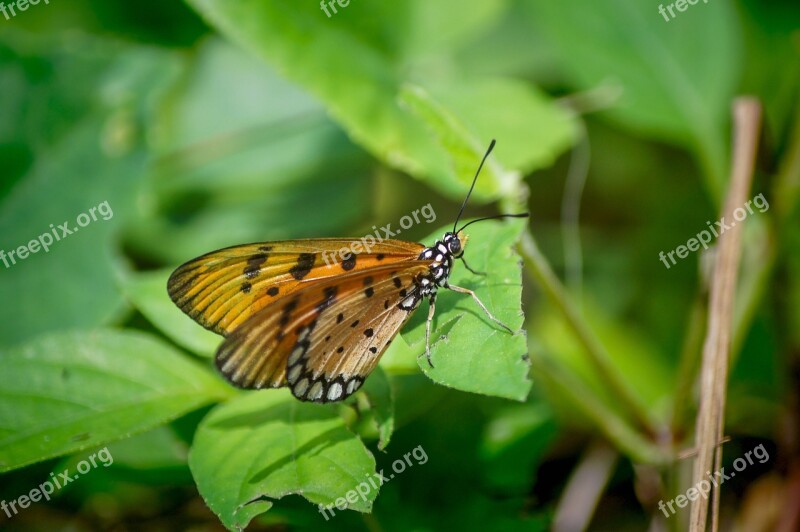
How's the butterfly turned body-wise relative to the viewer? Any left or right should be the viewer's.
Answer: facing to the right of the viewer

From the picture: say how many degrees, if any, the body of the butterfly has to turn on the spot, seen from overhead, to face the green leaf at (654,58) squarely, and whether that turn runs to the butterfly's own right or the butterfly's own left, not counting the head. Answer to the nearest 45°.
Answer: approximately 45° to the butterfly's own left

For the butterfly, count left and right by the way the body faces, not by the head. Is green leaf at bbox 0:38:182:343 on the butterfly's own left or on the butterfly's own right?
on the butterfly's own left
